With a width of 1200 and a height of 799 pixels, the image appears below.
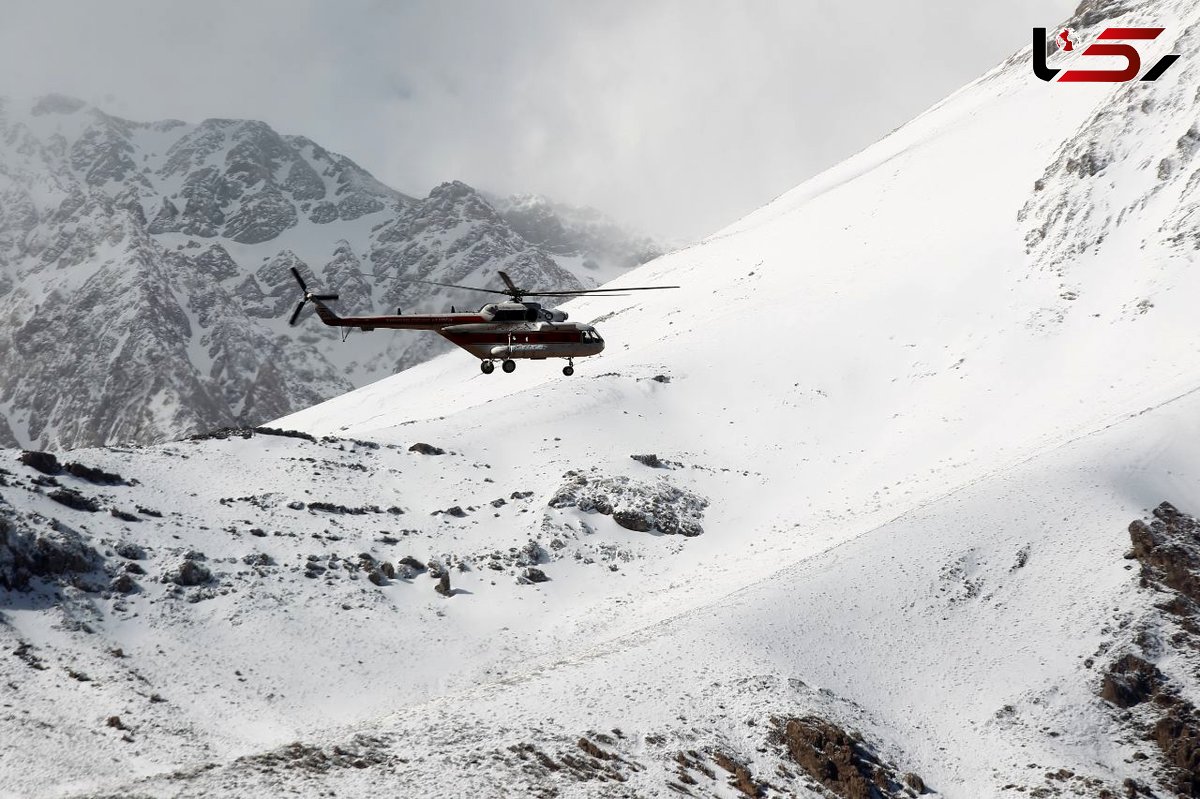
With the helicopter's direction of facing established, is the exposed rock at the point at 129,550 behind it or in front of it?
behind

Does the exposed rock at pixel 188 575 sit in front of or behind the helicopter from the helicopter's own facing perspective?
behind

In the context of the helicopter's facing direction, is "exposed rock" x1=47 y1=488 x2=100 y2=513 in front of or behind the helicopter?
behind

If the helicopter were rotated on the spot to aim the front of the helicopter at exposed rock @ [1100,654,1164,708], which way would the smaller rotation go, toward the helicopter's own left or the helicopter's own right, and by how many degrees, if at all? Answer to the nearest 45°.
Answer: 0° — it already faces it

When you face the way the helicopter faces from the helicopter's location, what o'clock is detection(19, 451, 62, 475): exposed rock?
The exposed rock is roughly at 7 o'clock from the helicopter.

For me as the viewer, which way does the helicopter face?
facing to the right of the viewer

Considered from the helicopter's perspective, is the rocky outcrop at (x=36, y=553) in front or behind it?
behind
